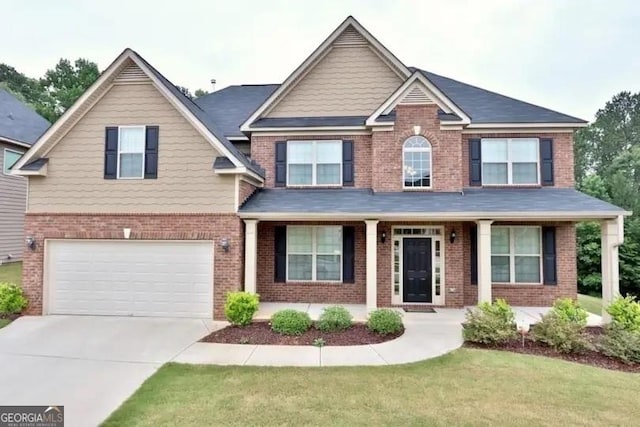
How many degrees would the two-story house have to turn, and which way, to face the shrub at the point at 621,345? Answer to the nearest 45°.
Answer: approximately 45° to its left

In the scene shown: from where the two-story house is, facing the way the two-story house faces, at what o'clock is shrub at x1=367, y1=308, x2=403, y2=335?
The shrub is roughly at 11 o'clock from the two-story house.

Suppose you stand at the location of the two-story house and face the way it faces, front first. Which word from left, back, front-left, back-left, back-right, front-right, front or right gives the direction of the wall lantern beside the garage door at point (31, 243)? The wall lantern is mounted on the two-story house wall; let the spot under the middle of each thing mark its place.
right

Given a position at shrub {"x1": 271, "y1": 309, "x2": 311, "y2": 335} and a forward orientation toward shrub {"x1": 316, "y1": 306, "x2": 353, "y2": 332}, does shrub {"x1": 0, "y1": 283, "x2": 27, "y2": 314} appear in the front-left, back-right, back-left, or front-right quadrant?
back-left

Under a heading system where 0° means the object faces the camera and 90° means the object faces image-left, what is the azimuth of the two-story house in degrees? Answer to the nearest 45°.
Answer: approximately 0°

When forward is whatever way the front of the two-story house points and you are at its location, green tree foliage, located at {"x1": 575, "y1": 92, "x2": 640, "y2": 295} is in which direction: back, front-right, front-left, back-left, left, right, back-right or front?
back-left

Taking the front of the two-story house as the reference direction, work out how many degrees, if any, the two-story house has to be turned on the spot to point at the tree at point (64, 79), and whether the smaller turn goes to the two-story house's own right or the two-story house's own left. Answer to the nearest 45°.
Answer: approximately 135° to the two-story house's own right

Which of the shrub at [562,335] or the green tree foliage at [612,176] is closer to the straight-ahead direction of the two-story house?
the shrub

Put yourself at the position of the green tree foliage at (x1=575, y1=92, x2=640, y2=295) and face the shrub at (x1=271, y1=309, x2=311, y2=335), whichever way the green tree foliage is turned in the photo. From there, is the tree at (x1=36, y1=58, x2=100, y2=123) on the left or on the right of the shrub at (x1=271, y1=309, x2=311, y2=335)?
right
